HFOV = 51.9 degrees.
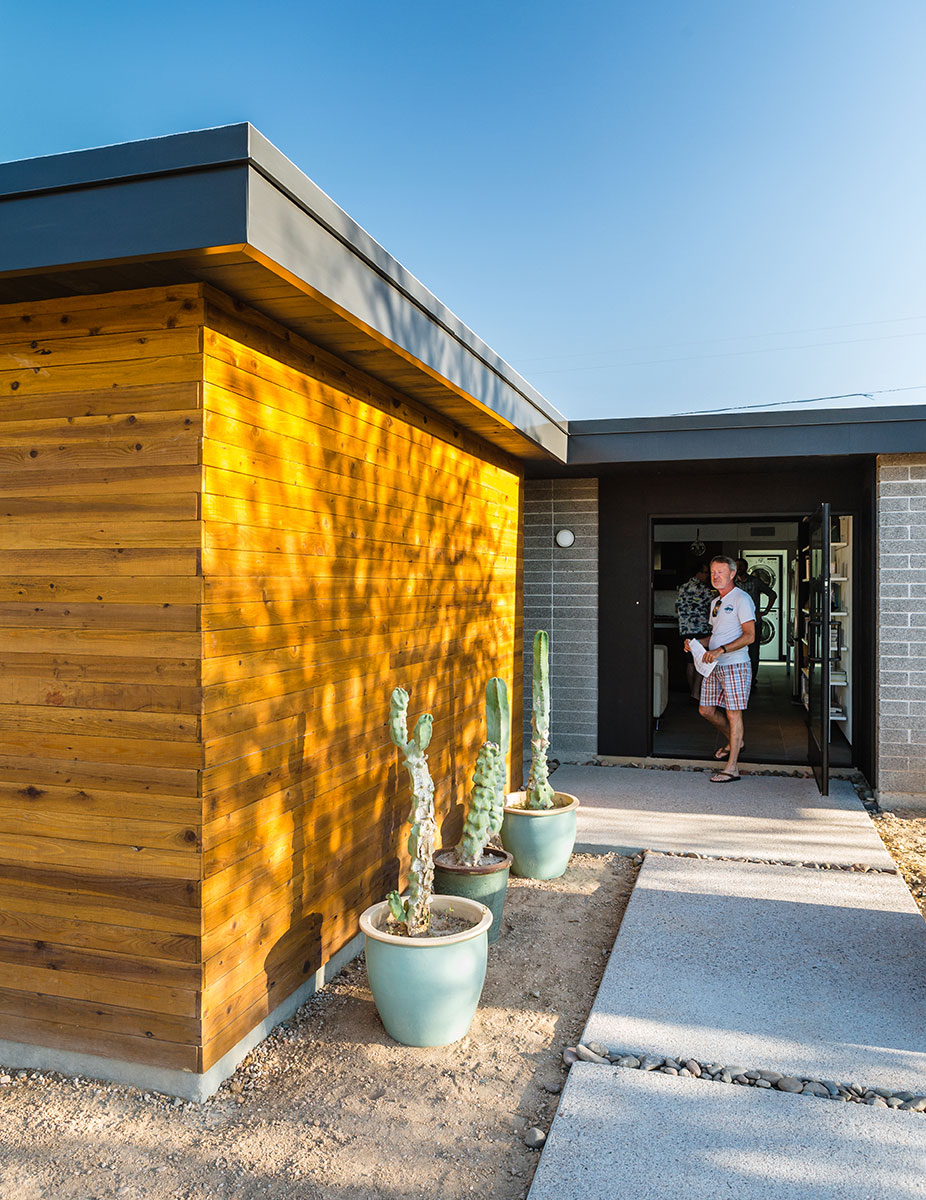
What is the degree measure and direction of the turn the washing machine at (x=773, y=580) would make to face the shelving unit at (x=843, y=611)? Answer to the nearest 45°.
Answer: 0° — it already faces it

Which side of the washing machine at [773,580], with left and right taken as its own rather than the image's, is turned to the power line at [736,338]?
back

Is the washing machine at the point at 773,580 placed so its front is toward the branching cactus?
yes

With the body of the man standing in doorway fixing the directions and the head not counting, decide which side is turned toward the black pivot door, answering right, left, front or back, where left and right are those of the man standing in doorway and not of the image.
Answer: left

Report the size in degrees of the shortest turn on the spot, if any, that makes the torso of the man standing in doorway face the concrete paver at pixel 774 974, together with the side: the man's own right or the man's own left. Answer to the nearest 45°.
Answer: approximately 45° to the man's own left

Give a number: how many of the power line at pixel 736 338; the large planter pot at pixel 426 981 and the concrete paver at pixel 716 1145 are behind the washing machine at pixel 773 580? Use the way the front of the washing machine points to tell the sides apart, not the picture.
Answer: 1

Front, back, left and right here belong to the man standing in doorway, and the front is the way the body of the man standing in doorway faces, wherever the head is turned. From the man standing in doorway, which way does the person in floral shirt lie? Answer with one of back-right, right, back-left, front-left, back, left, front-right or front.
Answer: back-right

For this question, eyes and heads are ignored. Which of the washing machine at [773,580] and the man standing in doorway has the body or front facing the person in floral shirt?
the washing machine

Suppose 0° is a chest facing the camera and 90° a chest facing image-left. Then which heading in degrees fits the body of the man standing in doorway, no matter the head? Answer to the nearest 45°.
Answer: approximately 45°
